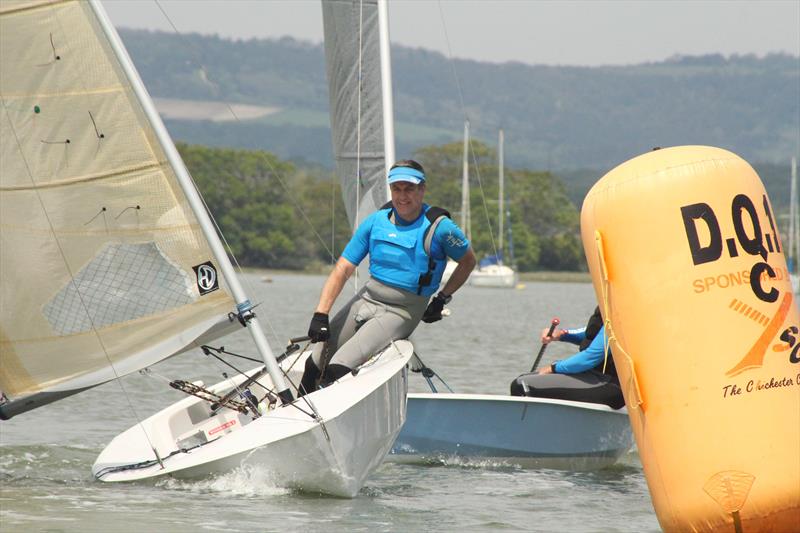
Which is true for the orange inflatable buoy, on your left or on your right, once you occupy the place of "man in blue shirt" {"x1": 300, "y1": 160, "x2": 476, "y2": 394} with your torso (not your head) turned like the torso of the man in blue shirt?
on your left
